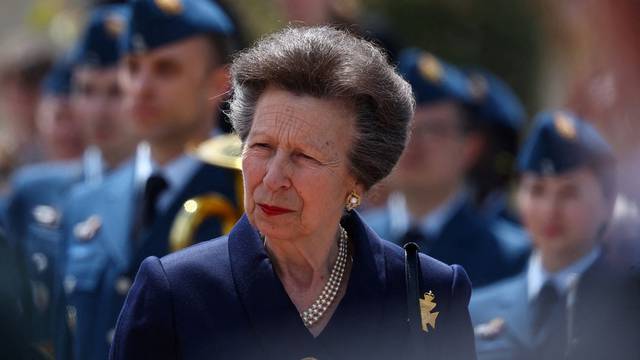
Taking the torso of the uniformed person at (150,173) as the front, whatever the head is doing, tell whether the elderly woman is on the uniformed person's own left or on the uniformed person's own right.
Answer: on the uniformed person's own left

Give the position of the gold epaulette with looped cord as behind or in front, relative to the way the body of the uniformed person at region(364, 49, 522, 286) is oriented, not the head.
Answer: in front

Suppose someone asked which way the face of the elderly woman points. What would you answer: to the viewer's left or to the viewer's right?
to the viewer's left

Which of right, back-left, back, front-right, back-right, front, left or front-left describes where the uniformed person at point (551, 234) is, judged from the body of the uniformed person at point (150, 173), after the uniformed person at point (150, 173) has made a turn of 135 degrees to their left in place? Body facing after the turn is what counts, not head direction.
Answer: front

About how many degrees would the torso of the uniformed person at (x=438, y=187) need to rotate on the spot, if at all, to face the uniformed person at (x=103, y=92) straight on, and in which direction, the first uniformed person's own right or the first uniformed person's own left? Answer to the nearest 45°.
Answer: approximately 45° to the first uniformed person's own right

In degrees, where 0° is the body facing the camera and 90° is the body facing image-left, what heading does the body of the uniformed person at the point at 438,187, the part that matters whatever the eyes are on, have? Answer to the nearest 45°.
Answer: approximately 45°

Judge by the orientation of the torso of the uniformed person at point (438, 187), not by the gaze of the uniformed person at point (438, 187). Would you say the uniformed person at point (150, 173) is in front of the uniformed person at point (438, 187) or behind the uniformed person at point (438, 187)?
in front

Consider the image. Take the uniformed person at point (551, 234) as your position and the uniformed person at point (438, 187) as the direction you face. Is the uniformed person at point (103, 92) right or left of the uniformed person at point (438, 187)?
left
